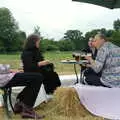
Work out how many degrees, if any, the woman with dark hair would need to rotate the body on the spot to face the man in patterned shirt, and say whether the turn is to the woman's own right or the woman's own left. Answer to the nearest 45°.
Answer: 0° — they already face them

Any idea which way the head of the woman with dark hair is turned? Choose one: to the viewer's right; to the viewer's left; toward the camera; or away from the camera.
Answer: to the viewer's right

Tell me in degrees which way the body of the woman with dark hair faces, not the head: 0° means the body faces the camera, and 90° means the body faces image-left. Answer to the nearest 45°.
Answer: approximately 270°
